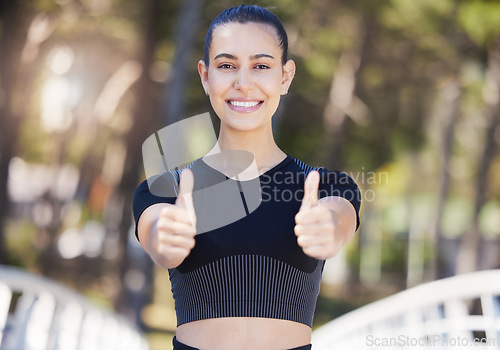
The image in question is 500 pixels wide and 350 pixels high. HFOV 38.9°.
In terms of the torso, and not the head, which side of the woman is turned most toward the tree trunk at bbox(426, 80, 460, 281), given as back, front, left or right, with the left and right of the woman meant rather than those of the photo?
back

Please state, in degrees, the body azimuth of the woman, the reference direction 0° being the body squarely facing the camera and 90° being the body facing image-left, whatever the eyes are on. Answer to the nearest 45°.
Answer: approximately 0°

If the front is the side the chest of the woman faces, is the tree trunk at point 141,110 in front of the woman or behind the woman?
behind

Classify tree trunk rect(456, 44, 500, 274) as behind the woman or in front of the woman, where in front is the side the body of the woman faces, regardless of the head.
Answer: behind

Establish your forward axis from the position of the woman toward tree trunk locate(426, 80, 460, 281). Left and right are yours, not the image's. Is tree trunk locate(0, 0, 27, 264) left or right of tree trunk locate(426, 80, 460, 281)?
left

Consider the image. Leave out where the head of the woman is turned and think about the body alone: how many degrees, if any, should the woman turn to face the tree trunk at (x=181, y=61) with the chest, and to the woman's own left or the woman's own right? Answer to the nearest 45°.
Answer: approximately 180°

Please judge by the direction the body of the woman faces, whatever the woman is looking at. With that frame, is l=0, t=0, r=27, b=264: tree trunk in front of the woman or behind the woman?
behind
